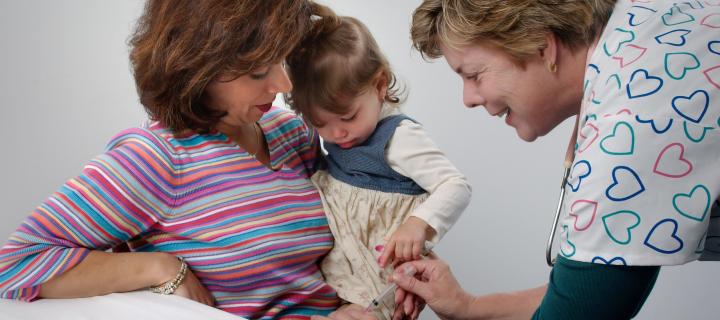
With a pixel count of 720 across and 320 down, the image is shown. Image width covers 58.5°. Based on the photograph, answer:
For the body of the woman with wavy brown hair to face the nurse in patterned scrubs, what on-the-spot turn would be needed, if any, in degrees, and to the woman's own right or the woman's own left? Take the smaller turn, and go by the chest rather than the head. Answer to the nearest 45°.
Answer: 0° — they already face them

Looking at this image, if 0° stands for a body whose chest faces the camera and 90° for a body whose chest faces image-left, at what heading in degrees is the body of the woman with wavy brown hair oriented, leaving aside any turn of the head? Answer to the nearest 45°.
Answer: approximately 315°

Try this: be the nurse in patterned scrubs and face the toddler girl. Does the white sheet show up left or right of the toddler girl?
left
